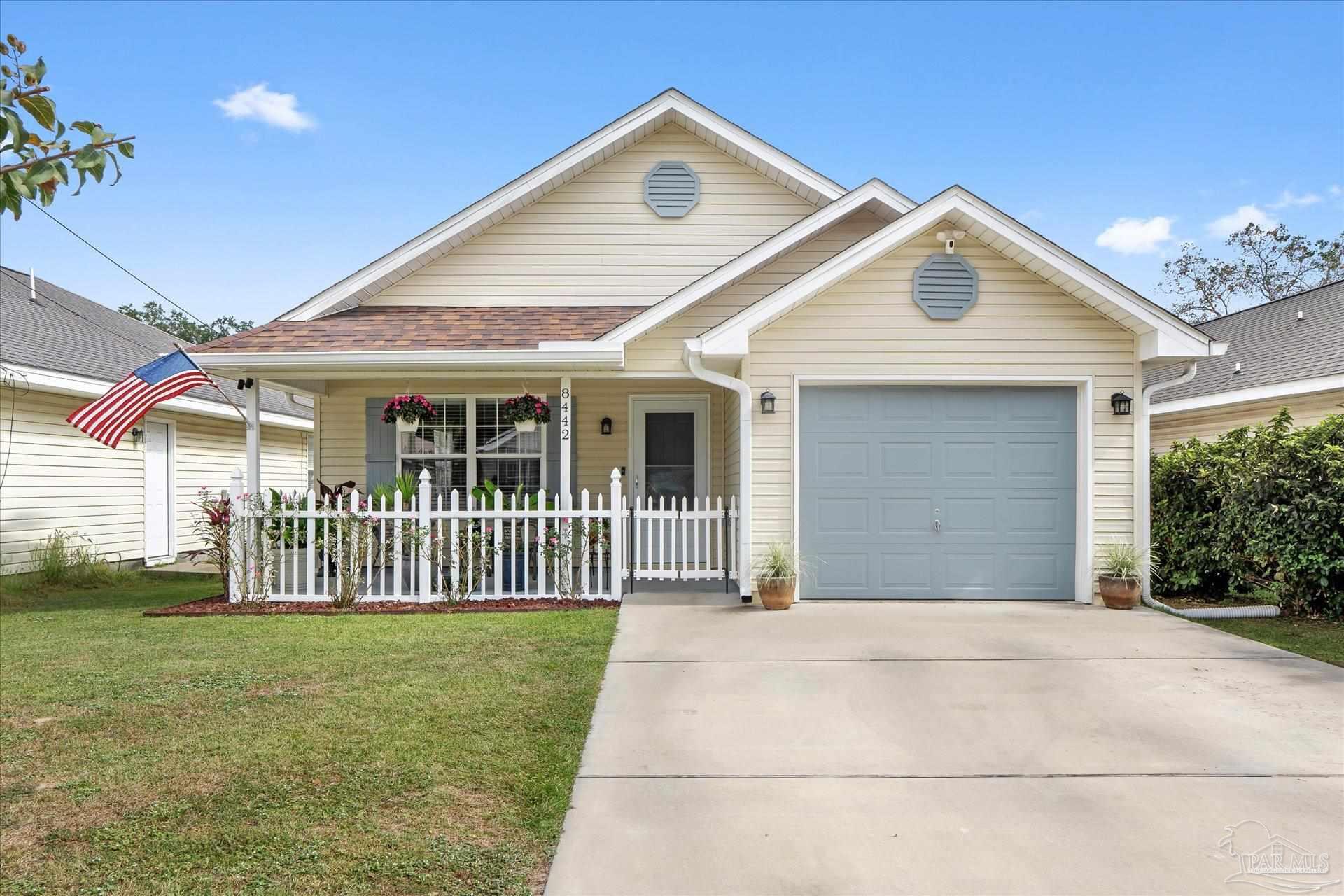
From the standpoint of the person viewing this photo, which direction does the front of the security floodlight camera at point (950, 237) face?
facing the viewer

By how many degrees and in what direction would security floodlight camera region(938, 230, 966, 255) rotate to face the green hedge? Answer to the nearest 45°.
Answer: approximately 90° to its left

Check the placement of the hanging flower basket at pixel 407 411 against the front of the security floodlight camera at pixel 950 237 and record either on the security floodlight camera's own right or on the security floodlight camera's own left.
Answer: on the security floodlight camera's own right

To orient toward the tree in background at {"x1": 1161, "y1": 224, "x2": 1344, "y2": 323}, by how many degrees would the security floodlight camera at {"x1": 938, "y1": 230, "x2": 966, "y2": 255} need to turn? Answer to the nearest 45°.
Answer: approximately 180°

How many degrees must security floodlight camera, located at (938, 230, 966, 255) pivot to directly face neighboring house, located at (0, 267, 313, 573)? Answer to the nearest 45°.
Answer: approximately 90° to its right

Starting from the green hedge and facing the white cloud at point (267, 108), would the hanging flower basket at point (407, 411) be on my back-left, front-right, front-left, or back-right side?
front-left

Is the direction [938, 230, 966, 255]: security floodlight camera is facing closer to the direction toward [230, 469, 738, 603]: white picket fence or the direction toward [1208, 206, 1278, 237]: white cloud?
the white picket fence

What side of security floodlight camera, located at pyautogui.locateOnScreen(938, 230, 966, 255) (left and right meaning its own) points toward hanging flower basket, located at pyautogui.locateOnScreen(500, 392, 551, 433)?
right

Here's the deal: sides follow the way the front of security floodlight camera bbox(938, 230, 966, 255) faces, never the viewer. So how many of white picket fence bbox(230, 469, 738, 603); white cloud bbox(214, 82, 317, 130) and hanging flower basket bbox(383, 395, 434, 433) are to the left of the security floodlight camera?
0
